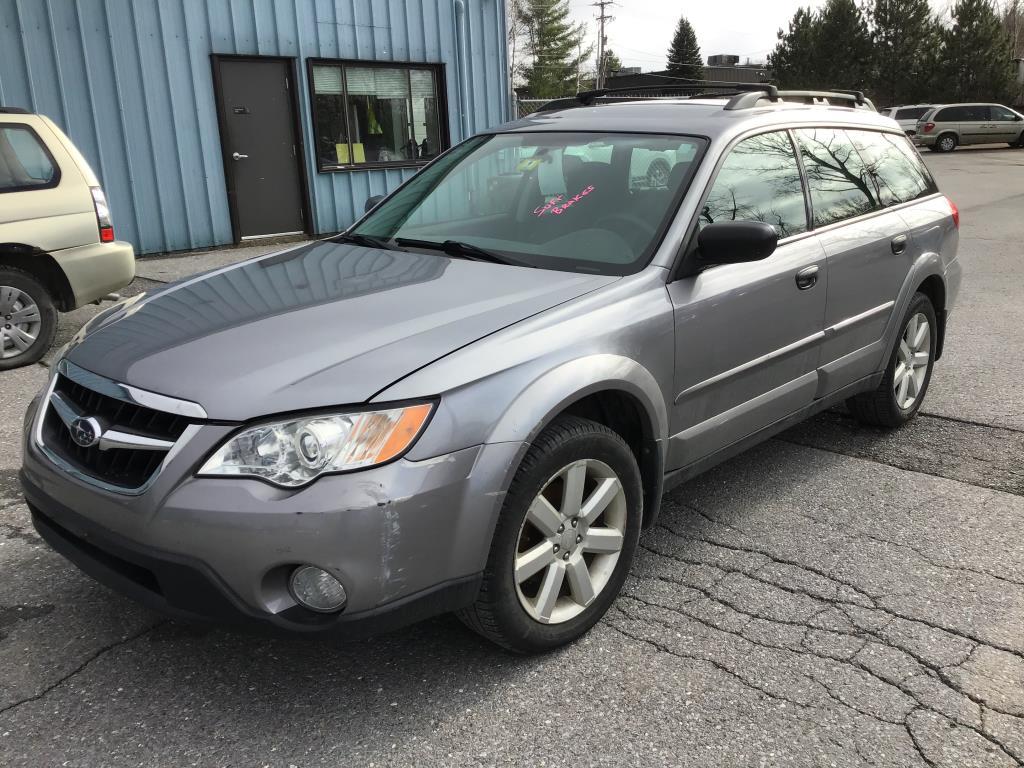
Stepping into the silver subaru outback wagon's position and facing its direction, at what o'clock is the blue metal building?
The blue metal building is roughly at 4 o'clock from the silver subaru outback wagon.

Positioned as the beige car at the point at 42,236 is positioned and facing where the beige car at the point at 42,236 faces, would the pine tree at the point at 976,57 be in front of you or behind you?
behind

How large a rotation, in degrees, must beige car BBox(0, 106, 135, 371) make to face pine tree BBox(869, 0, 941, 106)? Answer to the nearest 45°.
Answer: approximately 135° to its right

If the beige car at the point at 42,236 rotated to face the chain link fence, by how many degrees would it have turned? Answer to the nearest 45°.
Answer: approximately 135° to its right

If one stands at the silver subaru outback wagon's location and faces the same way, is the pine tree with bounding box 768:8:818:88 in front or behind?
behind

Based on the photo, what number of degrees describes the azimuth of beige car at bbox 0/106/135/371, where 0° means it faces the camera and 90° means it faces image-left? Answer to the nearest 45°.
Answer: approximately 90°
